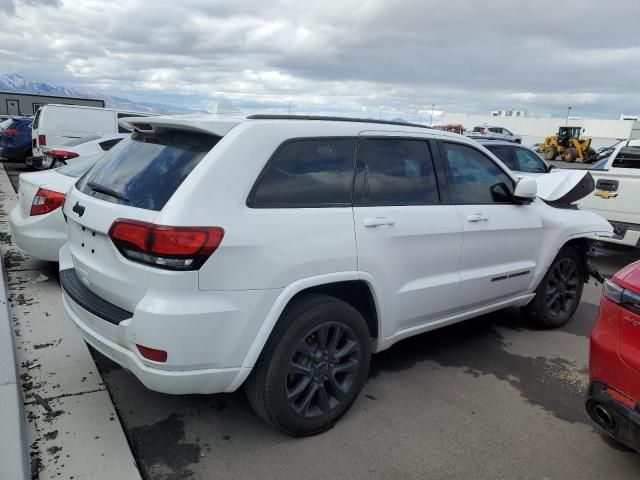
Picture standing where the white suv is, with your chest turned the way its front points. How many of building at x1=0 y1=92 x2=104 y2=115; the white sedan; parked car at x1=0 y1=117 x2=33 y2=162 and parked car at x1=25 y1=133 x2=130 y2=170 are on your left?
4

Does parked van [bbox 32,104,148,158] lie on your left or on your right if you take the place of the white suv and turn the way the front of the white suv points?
on your left

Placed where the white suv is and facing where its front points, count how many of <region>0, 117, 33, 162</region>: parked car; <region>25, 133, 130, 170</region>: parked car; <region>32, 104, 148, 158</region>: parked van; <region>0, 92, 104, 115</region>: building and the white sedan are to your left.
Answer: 5

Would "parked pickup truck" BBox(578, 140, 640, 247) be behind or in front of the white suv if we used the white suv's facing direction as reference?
in front

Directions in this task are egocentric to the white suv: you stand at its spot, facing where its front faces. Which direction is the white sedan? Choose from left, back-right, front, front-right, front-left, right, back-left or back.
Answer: left

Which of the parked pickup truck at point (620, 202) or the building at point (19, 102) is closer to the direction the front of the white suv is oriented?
the parked pickup truck

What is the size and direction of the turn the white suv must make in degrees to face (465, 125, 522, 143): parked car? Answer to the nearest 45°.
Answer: approximately 45° to its left

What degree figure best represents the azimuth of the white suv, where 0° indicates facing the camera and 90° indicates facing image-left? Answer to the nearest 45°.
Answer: approximately 225°

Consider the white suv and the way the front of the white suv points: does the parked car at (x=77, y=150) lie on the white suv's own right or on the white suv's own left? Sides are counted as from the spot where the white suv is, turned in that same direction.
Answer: on the white suv's own left

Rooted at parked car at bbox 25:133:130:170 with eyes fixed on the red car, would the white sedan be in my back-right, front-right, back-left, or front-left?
front-right

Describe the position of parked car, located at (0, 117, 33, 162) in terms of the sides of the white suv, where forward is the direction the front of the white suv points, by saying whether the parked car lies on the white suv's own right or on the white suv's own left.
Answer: on the white suv's own left

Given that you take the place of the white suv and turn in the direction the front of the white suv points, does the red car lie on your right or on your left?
on your right

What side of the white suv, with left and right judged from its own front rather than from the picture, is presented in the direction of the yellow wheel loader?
front

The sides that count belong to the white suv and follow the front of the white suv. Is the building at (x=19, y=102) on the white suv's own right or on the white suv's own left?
on the white suv's own left

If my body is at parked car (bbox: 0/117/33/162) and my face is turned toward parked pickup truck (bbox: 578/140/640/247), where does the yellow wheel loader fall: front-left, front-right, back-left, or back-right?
front-left

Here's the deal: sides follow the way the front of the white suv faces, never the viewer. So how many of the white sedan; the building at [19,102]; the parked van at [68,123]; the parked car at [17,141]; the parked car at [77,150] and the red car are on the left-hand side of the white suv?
5
